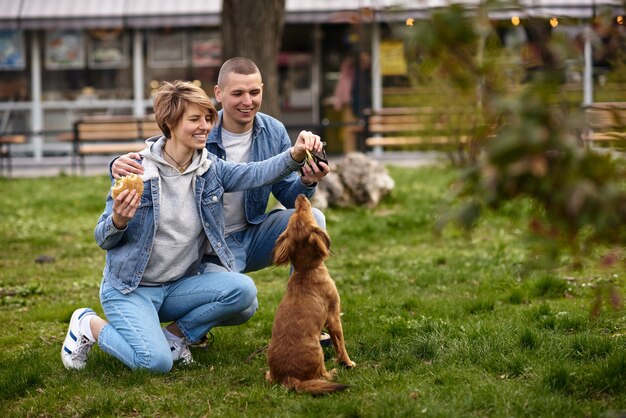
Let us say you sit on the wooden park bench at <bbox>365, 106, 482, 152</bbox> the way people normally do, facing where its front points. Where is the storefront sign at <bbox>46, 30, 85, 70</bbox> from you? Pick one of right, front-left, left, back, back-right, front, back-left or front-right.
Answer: back-right

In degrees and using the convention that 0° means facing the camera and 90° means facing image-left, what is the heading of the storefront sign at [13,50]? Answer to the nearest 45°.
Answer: approximately 0°

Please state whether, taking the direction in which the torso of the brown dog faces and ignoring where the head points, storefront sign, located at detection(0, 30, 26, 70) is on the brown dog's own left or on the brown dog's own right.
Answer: on the brown dog's own left

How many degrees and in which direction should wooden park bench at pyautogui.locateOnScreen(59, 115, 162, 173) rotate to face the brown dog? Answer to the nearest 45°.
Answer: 0° — it already faces it

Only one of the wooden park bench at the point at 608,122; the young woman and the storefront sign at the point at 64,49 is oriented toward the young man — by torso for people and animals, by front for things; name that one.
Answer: the storefront sign

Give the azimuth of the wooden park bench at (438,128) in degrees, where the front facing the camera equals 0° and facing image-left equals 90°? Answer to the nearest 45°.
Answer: approximately 0°
